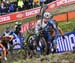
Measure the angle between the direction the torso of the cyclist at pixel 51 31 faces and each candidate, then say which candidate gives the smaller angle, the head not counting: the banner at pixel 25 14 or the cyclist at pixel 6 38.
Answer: the cyclist

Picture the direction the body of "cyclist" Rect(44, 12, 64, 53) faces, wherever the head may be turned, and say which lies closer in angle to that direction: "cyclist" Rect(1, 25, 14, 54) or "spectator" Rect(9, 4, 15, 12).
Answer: the cyclist

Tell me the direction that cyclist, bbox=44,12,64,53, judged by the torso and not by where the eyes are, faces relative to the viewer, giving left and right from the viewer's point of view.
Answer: facing the viewer and to the left of the viewer

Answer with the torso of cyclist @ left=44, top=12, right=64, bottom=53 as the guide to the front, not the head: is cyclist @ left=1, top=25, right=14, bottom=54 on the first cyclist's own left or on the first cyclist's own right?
on the first cyclist's own right

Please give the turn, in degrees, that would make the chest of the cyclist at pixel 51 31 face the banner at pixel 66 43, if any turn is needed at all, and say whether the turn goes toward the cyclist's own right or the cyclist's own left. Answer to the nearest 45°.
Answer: approximately 90° to the cyclist's own left

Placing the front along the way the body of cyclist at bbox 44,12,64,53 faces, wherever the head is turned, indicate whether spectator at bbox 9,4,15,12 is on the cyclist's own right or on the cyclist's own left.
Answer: on the cyclist's own right
